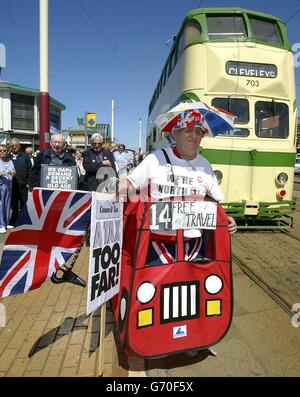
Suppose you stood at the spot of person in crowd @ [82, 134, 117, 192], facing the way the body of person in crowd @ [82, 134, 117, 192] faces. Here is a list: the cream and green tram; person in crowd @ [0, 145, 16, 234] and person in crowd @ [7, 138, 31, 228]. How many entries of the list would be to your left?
1

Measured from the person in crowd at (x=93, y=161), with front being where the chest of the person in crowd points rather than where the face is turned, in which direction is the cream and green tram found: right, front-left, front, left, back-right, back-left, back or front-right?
left

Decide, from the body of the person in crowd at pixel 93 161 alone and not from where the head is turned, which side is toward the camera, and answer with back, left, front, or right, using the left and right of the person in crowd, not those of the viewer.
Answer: front

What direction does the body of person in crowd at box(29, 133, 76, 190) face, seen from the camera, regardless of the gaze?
toward the camera

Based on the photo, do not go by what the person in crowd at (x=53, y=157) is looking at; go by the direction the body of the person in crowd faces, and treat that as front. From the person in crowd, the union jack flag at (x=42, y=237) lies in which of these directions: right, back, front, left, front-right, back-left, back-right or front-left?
front

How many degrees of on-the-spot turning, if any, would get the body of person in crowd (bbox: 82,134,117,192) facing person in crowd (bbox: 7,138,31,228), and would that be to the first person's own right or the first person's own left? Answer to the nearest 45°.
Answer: approximately 135° to the first person's own right

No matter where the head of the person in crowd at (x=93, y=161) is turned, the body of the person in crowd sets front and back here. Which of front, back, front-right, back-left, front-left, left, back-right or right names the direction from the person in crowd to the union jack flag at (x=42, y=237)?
front

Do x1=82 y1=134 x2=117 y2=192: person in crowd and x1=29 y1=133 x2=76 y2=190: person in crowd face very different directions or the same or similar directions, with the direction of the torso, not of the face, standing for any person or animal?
same or similar directions

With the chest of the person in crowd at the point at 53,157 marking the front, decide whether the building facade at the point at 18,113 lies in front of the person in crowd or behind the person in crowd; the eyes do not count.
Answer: behind

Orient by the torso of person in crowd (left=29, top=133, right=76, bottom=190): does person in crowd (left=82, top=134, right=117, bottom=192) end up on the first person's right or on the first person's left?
on the first person's left
